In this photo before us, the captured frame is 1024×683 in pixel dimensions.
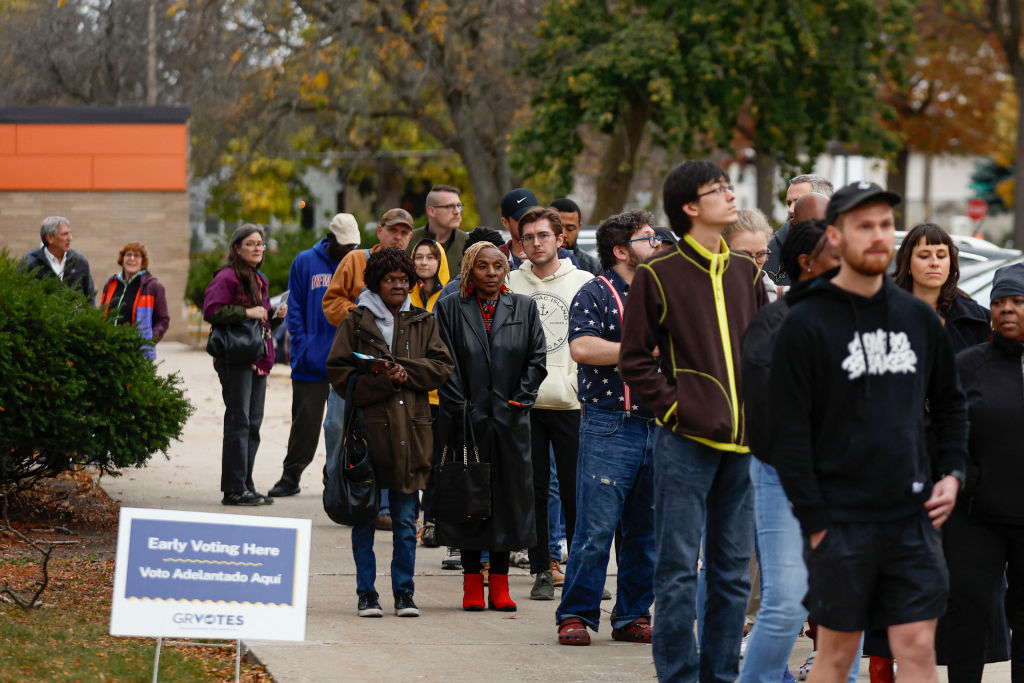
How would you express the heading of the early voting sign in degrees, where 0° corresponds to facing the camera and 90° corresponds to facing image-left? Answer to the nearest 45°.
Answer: approximately 0°

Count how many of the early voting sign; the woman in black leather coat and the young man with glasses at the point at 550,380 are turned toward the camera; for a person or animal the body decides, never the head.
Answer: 3

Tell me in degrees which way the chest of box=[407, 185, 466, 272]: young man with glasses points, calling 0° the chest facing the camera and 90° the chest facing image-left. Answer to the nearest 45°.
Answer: approximately 315°

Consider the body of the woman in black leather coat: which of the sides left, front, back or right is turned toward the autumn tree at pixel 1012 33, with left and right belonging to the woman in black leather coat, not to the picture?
back

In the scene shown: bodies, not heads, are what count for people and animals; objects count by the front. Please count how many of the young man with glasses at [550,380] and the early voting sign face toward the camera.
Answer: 2

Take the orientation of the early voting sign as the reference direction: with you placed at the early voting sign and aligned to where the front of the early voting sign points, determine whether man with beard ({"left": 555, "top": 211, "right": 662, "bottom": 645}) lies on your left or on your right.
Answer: on your left

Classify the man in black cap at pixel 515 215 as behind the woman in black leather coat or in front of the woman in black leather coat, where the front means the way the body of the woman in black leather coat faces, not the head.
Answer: behind

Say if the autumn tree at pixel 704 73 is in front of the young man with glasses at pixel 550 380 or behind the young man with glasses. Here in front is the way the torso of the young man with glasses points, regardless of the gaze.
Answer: behind

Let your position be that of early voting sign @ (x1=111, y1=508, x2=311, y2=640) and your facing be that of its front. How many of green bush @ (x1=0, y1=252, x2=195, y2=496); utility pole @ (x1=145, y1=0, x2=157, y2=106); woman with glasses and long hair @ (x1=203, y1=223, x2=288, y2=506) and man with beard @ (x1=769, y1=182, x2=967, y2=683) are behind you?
3
